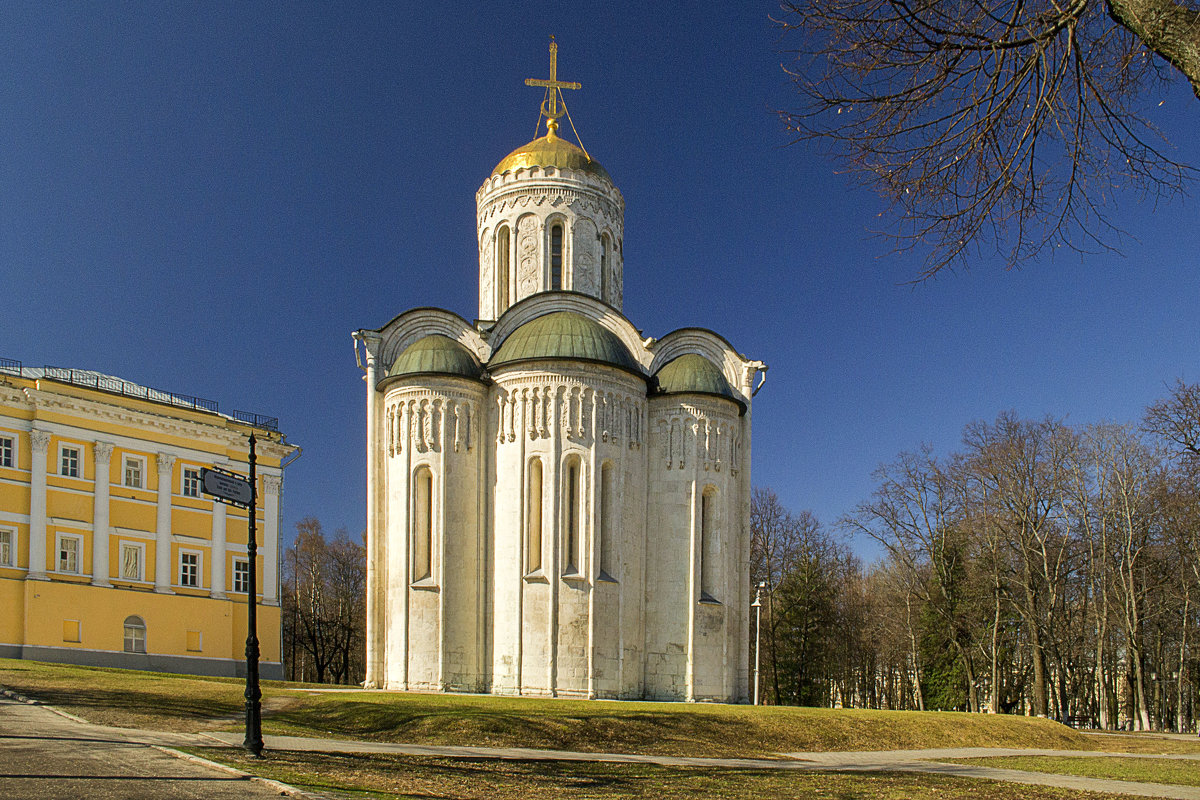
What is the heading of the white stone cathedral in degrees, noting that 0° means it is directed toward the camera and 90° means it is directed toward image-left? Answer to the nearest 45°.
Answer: approximately 180°

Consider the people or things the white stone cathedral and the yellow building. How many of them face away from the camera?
1

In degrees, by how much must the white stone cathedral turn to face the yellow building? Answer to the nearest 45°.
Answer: approximately 45° to its left

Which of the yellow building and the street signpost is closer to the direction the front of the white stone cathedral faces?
the yellow building

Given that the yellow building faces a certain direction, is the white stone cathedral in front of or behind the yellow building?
in front

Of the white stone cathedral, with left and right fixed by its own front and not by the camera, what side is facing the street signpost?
back

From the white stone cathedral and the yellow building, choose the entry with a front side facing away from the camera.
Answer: the white stone cathedral
